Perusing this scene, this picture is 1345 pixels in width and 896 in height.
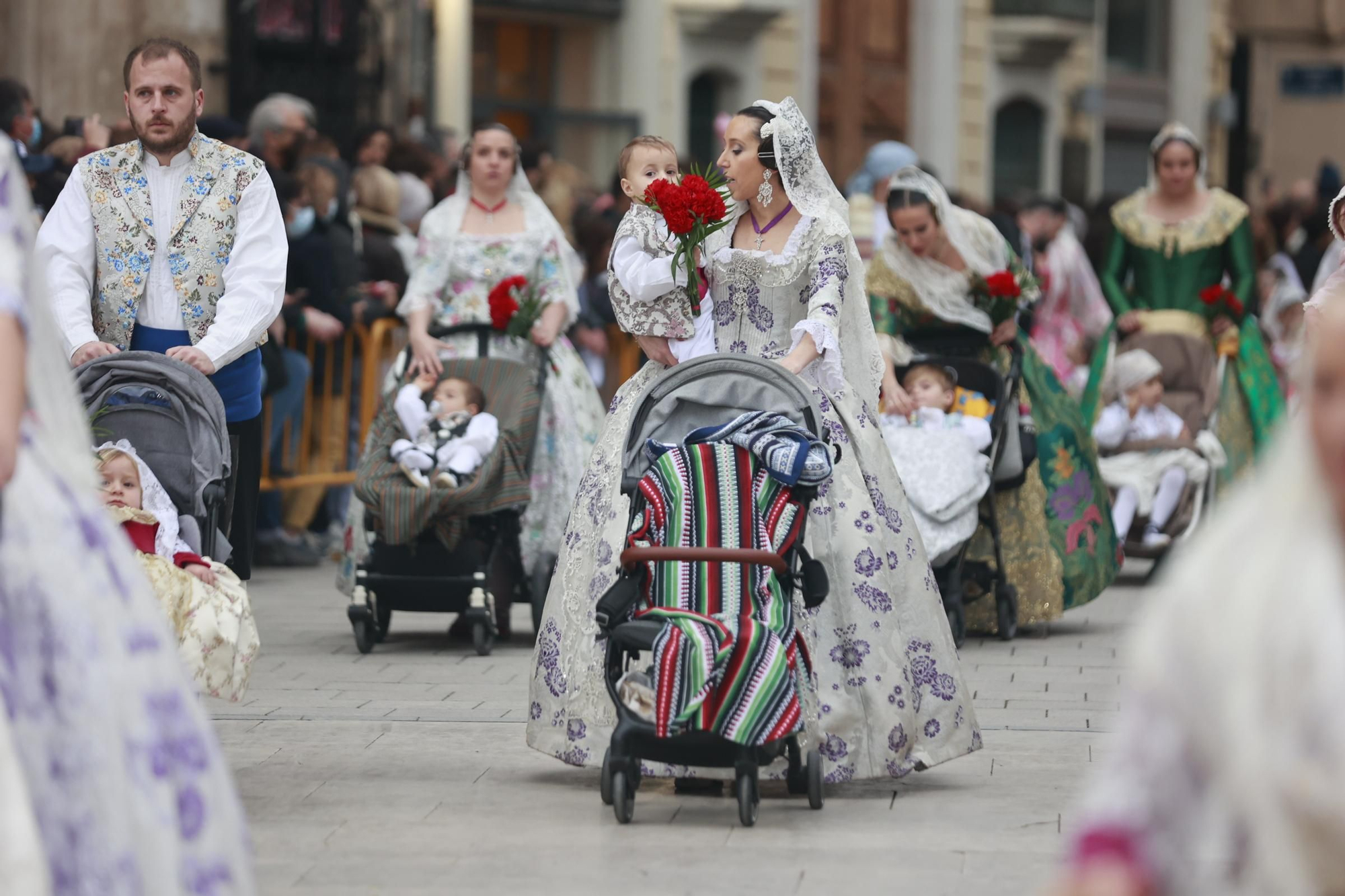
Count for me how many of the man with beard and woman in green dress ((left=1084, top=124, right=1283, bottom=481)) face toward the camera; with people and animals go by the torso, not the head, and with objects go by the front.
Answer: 2

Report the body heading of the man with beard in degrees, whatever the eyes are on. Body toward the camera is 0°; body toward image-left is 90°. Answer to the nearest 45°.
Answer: approximately 0°

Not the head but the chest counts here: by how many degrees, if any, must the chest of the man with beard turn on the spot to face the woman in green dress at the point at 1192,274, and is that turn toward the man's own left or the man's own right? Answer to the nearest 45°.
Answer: approximately 135° to the man's own left

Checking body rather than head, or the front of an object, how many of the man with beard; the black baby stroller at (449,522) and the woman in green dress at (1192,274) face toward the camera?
3

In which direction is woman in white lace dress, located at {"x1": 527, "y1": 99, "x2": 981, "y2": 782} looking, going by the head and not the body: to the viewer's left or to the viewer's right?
to the viewer's left

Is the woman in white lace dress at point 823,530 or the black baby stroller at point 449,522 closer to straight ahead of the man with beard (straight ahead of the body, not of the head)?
the woman in white lace dress

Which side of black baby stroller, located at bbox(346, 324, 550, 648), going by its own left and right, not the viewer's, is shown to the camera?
front

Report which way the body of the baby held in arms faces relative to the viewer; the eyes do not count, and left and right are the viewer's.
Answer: facing the viewer and to the right of the viewer

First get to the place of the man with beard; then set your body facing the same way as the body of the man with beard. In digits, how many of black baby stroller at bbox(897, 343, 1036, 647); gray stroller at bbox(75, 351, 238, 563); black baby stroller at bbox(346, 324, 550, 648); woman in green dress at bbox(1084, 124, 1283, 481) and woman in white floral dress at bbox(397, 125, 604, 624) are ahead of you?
1

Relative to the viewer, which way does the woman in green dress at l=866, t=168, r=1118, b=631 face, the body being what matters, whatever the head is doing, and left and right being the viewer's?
facing the viewer and to the left of the viewer

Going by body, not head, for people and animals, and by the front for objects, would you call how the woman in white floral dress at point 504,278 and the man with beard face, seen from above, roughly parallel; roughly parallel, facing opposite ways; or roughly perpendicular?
roughly parallel

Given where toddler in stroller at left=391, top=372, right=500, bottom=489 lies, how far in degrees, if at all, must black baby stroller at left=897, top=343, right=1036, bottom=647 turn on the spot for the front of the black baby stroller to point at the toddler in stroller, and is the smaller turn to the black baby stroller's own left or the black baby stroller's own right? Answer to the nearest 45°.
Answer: approximately 45° to the black baby stroller's own right

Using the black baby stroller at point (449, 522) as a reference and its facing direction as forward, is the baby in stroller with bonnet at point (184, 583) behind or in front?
in front

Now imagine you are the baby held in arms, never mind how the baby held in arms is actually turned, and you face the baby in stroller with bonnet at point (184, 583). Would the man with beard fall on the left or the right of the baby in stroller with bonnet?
right

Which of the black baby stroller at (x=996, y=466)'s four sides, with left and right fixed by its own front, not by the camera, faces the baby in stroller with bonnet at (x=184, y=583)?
front

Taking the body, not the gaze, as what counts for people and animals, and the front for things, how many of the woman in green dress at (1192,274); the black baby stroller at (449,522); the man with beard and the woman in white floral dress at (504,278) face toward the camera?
4

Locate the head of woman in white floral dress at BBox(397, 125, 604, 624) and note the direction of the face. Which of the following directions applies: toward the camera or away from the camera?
toward the camera

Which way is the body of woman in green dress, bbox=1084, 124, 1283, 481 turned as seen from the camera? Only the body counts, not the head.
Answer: toward the camera
